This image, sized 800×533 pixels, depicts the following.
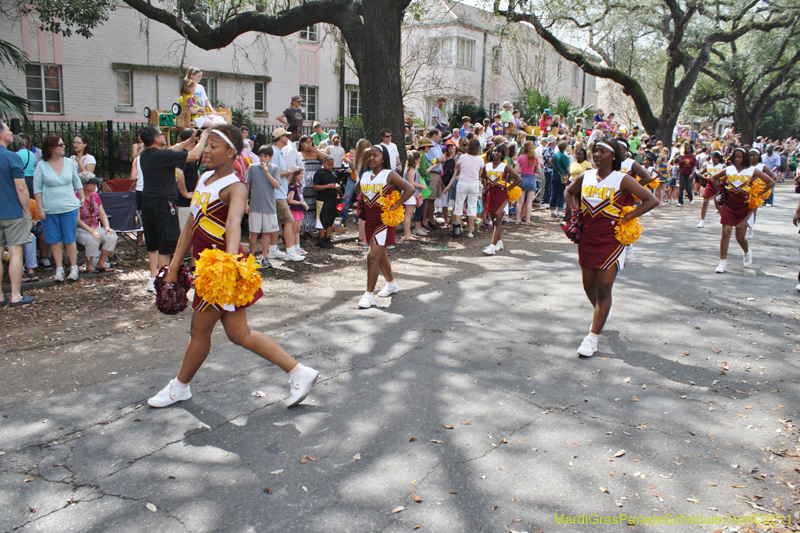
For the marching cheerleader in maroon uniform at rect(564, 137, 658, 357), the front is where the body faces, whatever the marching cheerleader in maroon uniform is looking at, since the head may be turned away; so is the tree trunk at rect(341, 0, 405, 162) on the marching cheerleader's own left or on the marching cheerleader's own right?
on the marching cheerleader's own right

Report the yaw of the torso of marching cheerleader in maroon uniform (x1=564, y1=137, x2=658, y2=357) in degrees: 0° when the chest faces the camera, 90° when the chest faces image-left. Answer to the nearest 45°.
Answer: approximately 45°

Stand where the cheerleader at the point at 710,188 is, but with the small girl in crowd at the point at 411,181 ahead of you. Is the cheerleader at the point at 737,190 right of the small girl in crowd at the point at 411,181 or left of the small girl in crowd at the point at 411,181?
left

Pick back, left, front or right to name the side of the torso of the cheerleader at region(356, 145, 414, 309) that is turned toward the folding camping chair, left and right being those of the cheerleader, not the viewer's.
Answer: right

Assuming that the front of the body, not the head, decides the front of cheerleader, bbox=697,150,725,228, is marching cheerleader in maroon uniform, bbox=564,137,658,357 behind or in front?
in front

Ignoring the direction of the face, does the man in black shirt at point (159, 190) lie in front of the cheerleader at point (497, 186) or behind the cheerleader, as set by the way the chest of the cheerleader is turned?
in front

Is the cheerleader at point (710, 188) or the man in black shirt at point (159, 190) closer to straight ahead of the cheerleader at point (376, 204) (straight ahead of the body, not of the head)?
the man in black shirt
